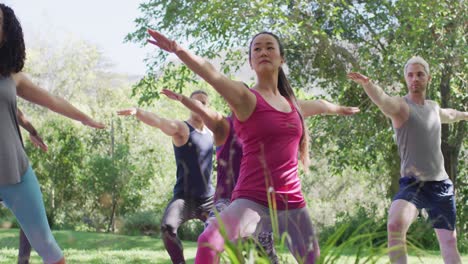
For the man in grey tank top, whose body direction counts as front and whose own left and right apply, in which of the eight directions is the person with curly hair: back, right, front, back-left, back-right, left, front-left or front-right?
front-right

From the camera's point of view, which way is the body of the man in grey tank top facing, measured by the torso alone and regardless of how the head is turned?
toward the camera

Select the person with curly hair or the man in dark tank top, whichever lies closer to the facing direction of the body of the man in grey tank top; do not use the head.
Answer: the person with curly hair

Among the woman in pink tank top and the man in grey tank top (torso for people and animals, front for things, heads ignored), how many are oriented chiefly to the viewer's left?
0

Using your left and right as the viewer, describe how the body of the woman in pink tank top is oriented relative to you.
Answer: facing the viewer and to the right of the viewer

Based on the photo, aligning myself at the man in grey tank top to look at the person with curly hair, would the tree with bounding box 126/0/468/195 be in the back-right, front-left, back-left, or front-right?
back-right

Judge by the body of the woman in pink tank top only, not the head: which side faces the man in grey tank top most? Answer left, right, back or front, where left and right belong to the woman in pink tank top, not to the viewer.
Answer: left

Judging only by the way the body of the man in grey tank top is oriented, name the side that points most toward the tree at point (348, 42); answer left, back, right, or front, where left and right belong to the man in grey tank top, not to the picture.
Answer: back

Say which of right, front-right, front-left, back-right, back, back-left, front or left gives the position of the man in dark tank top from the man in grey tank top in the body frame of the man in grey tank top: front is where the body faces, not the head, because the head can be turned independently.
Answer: right

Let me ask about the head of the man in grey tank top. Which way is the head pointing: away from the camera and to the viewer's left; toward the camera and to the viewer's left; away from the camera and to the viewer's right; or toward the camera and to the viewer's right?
toward the camera and to the viewer's left

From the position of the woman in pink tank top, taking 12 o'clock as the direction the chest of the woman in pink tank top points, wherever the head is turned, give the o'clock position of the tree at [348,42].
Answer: The tree is roughly at 8 o'clock from the woman in pink tank top.

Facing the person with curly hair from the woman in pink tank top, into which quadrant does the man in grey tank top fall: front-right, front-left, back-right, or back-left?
back-right
